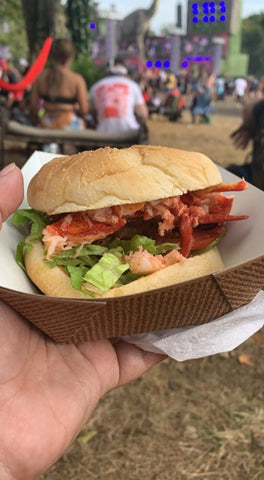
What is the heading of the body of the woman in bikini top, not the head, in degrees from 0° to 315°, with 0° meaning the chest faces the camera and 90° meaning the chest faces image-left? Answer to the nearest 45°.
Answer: approximately 180°

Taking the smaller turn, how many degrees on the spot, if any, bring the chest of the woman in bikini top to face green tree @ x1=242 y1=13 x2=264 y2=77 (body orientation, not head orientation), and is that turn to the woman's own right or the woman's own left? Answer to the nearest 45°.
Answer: approximately 45° to the woman's own right

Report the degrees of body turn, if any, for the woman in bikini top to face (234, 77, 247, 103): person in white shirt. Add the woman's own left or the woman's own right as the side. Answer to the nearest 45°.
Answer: approximately 45° to the woman's own right

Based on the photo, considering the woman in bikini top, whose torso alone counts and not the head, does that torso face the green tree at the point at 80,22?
yes

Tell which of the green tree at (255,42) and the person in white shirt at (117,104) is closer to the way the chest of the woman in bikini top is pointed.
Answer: the green tree

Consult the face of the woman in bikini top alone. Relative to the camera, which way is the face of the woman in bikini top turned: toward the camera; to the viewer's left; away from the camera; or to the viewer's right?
away from the camera

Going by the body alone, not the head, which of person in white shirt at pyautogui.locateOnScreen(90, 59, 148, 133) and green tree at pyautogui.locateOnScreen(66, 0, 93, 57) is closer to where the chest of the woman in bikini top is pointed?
the green tree

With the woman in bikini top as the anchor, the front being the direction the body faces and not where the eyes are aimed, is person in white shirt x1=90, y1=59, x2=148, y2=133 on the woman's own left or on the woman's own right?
on the woman's own right
